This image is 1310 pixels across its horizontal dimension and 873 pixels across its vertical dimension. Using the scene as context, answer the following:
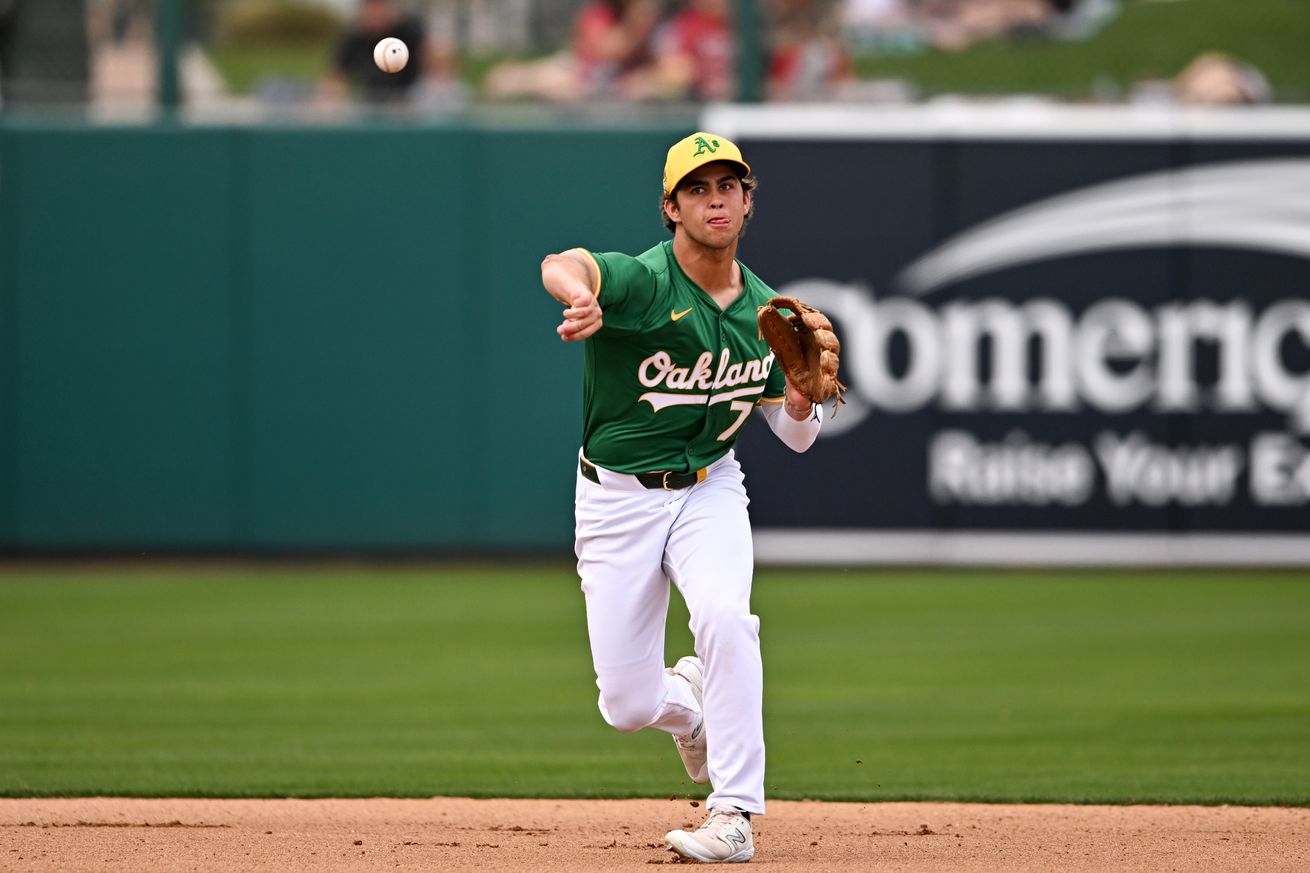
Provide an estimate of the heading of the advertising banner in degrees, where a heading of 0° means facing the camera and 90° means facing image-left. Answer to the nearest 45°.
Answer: approximately 0°

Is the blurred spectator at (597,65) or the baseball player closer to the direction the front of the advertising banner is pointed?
the baseball player

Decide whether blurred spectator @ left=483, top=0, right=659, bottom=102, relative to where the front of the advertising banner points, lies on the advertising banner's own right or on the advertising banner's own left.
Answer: on the advertising banner's own right

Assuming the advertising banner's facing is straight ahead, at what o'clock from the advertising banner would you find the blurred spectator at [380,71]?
The blurred spectator is roughly at 3 o'clock from the advertising banner.

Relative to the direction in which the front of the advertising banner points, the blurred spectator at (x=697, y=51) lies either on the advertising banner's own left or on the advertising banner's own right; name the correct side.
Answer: on the advertising banner's own right

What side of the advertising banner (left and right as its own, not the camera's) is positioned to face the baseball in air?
front
